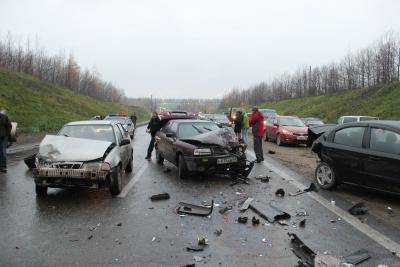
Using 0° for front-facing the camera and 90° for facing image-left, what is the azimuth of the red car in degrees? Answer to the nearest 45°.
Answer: approximately 315°

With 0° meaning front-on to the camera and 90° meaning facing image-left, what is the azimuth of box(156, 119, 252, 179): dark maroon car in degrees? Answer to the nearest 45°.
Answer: approximately 315°

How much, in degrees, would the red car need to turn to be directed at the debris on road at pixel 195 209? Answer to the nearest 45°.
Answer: approximately 45° to its right

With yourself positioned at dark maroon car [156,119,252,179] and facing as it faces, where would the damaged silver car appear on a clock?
The damaged silver car is roughly at 3 o'clock from the dark maroon car.

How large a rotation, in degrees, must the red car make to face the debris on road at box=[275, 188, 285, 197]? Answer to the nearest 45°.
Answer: approximately 45° to its right
